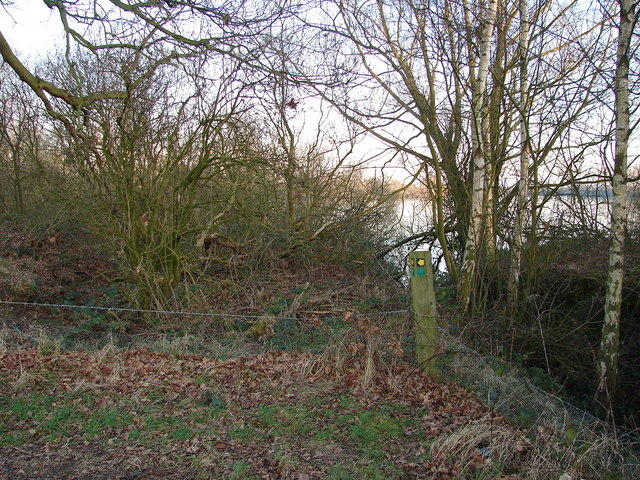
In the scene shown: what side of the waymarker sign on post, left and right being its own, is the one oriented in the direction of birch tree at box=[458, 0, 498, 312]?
back

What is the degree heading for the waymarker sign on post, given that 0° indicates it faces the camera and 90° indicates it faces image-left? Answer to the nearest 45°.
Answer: approximately 0°

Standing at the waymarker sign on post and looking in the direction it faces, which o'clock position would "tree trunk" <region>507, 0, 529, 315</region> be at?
The tree trunk is roughly at 7 o'clock from the waymarker sign on post.

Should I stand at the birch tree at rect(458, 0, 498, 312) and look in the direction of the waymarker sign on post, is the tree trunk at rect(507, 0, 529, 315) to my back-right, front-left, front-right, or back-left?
back-left
